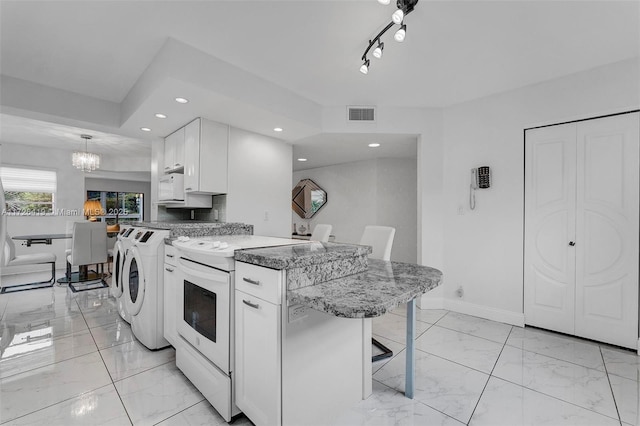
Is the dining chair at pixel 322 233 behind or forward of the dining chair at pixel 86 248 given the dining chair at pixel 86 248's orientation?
behind

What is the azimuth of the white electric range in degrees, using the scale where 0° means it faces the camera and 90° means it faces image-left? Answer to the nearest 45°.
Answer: approximately 45°

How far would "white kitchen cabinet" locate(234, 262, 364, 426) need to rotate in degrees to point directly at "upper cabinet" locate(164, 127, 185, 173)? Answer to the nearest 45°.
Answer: approximately 90° to its right

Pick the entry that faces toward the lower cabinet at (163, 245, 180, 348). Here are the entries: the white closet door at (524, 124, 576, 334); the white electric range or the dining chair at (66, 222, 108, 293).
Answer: the white closet door

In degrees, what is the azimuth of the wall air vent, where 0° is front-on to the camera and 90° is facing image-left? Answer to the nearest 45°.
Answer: approximately 0°

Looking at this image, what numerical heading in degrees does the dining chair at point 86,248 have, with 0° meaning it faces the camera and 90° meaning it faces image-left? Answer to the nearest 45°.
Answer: approximately 135°

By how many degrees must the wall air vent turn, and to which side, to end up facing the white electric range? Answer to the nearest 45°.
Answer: approximately 45° to its right

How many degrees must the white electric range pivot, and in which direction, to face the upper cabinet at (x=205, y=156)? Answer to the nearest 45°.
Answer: approximately 135° to its right

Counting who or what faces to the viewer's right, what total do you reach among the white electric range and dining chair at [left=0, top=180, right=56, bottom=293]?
1
